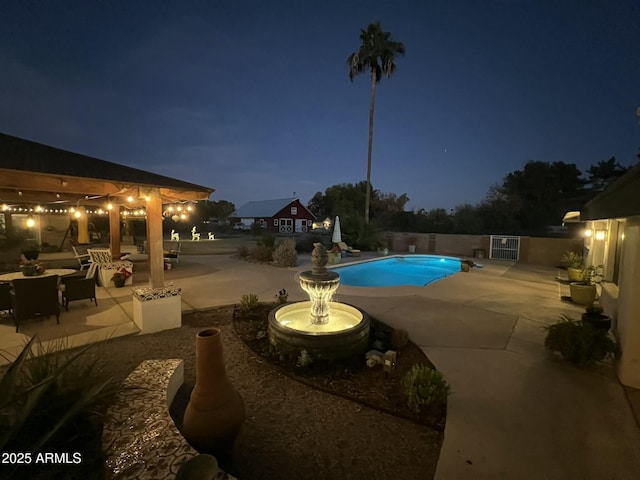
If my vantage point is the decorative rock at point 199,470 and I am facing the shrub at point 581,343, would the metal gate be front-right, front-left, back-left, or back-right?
front-left

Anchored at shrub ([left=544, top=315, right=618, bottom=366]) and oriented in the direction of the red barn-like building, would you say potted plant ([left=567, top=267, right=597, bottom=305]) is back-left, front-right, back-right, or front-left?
front-right

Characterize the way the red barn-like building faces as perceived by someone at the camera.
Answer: facing the viewer and to the right of the viewer

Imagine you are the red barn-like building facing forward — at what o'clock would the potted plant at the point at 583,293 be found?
The potted plant is roughly at 1 o'clock from the red barn-like building.

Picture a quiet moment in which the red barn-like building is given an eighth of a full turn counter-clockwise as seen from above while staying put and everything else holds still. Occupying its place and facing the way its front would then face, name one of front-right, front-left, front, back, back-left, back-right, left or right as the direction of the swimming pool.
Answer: right

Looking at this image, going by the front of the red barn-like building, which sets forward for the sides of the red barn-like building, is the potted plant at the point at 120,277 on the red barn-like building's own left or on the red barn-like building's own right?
on the red barn-like building's own right

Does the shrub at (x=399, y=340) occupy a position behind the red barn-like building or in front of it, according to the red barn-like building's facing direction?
in front

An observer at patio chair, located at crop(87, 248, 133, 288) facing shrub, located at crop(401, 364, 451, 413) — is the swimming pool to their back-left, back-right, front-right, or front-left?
front-left

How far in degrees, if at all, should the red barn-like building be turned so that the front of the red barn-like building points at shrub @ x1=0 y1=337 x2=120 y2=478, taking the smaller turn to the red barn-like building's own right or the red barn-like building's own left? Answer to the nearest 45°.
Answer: approximately 45° to the red barn-like building's own right

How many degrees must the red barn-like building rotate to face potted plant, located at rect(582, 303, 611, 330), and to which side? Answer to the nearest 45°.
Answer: approximately 45° to its right

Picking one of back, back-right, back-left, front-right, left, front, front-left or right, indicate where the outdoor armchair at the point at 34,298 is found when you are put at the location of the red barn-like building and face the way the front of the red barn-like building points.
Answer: front-right

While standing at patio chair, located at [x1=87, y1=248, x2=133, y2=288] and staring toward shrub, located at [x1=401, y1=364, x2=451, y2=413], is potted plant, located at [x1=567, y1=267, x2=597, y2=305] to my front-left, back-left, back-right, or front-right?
front-left

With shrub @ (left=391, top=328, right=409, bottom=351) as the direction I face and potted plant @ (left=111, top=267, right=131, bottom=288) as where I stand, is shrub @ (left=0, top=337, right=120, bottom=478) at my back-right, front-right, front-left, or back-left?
front-right

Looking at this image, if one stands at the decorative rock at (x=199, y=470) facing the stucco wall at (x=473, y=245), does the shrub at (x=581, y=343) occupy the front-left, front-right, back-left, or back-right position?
front-right

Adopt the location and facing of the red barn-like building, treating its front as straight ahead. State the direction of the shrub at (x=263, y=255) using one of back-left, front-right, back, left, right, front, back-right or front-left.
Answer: front-right

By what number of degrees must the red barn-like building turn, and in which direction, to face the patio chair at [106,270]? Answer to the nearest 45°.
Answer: approximately 45° to its right
